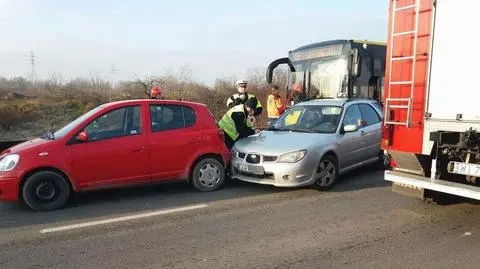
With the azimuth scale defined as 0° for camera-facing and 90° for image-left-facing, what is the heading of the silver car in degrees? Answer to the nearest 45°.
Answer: approximately 45°

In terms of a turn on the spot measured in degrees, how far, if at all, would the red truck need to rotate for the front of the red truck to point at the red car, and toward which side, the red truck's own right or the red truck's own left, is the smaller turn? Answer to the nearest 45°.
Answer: approximately 135° to the red truck's own left

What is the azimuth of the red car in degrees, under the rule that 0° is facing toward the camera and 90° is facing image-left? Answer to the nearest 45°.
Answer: approximately 90°

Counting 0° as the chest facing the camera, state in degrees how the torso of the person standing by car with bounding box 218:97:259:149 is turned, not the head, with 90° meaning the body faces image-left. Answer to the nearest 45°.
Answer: approximately 270°

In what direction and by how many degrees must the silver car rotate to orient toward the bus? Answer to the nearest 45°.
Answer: approximately 135° to its right

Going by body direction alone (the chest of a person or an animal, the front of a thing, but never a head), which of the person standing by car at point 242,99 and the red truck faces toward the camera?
the person standing by car

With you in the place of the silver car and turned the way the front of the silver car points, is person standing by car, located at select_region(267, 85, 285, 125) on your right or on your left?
on your right

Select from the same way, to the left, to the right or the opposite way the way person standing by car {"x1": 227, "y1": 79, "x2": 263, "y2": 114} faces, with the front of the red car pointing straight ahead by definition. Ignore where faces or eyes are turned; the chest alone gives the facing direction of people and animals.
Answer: to the left

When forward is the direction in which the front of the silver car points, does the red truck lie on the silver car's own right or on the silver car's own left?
on the silver car's own left

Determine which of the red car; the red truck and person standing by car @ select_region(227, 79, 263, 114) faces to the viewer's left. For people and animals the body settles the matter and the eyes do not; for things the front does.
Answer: the red car

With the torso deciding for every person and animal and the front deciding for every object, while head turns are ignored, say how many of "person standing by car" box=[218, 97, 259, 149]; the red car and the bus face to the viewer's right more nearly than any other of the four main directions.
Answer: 1

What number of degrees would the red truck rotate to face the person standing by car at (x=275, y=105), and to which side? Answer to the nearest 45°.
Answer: approximately 90° to its left

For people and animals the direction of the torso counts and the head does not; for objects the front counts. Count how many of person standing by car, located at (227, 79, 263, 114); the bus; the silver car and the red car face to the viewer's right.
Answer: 0

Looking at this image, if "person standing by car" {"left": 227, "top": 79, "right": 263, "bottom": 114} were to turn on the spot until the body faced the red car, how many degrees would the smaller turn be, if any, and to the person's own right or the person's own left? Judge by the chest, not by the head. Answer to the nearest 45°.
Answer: approximately 45° to the person's own right

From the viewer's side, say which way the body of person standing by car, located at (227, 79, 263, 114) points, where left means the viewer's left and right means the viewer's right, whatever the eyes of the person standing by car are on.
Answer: facing the viewer

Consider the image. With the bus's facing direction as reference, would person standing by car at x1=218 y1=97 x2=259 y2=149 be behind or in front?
in front

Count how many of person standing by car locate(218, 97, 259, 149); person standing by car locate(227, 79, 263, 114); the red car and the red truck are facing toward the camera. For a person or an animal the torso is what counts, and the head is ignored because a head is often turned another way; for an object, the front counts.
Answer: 1
